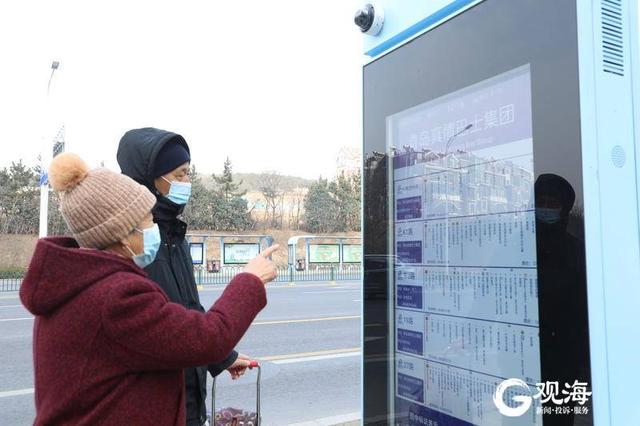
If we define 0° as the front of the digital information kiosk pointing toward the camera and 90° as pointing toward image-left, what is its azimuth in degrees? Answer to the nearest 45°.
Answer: approximately 45°

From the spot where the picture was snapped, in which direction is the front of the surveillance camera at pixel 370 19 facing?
facing the viewer and to the left of the viewer

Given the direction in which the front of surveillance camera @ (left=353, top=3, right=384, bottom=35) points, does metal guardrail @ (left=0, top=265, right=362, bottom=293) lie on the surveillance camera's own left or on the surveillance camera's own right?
on the surveillance camera's own right

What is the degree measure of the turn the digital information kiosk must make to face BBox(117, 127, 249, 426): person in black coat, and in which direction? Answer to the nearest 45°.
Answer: approximately 45° to its right

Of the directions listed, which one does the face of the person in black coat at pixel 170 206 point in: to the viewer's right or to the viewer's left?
to the viewer's right

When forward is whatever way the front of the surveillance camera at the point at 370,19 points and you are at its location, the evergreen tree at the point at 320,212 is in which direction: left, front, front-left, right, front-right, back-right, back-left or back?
back-right

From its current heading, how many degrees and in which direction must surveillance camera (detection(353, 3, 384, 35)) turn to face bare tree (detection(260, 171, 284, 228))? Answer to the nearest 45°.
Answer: approximately 135° to its right
